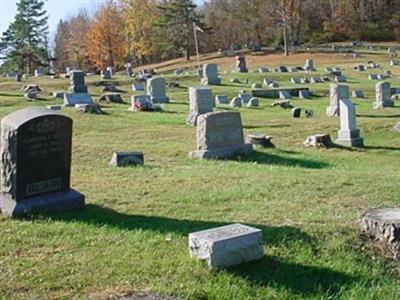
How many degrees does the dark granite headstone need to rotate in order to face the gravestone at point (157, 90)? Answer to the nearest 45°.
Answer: approximately 135° to its left

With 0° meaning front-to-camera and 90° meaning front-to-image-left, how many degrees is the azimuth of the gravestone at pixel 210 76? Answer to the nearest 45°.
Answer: approximately 315°

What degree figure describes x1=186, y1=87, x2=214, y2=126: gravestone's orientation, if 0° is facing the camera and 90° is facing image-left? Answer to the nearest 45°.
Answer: approximately 315°

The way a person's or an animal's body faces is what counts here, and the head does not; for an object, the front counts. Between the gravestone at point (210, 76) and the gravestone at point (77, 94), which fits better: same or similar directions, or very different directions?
same or similar directions

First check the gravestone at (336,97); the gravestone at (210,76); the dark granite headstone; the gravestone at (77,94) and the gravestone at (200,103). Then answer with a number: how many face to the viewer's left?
0

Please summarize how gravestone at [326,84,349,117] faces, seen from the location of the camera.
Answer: facing the viewer and to the right of the viewer

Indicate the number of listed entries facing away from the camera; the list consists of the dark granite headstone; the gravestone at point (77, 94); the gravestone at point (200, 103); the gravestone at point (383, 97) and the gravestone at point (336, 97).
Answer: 0

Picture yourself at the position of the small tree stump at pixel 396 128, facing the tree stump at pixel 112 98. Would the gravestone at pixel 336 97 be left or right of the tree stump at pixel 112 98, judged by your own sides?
right

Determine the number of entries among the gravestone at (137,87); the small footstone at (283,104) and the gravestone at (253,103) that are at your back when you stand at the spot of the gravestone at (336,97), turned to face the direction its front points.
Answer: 3

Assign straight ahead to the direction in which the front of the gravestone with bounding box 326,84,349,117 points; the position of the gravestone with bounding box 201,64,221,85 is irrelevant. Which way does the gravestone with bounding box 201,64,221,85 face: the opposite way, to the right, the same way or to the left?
the same way

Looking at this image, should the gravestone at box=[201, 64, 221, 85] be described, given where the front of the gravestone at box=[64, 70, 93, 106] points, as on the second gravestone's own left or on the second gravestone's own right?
on the second gravestone's own left

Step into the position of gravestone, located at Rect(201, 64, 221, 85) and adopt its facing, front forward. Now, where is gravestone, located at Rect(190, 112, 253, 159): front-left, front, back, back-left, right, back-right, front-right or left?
front-right

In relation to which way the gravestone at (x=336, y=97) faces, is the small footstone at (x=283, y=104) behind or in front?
behind

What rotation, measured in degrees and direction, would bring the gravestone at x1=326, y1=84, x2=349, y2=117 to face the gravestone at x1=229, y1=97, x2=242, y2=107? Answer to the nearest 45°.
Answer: approximately 180°

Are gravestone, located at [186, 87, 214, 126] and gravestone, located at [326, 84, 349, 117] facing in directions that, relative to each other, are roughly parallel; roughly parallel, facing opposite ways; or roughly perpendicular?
roughly parallel

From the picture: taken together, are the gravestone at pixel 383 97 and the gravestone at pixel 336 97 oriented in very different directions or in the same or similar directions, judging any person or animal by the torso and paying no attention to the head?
same or similar directions

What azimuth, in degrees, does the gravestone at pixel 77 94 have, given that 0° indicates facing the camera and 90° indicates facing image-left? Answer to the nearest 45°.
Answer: approximately 315°

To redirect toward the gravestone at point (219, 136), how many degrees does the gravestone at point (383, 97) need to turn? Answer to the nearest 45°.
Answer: approximately 45° to its right
